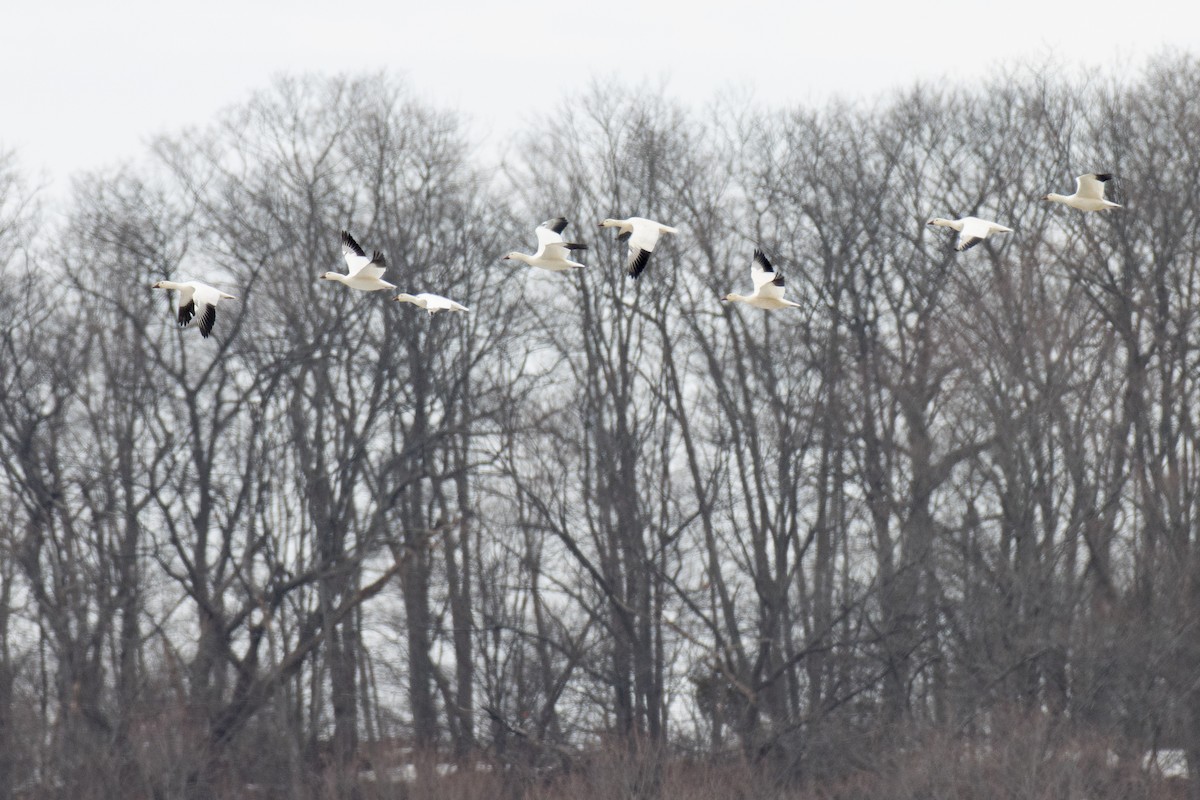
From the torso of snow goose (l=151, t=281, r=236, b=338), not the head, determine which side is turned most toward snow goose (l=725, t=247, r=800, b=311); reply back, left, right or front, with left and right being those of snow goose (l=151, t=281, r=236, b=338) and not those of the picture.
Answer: back

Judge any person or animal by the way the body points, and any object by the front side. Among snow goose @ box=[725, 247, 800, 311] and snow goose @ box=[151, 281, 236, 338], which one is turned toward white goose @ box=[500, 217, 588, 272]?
snow goose @ box=[725, 247, 800, 311]

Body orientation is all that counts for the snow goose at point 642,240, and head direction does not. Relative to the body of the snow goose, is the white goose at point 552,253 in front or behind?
in front

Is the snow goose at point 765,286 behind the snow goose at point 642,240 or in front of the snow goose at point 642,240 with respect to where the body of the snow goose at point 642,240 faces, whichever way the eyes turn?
behind

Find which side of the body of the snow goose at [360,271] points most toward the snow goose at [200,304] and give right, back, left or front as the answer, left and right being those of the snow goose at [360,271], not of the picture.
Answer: front

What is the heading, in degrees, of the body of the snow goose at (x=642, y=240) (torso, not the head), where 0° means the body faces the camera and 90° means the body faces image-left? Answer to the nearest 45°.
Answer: approximately 90°

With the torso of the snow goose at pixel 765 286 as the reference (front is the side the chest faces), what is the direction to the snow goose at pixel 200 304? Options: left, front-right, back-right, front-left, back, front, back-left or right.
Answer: front

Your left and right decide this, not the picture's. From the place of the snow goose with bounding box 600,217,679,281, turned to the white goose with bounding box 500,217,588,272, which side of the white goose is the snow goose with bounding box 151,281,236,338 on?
left

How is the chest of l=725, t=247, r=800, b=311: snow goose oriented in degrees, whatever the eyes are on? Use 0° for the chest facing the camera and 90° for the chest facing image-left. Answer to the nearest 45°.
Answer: approximately 90°

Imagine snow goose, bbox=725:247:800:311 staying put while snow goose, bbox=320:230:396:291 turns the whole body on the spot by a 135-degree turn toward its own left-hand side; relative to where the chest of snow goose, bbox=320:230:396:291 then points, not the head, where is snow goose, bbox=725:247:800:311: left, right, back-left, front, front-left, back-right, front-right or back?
front-left

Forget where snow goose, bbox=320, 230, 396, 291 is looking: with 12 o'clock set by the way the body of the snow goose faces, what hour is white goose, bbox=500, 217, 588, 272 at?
The white goose is roughly at 6 o'clock from the snow goose.

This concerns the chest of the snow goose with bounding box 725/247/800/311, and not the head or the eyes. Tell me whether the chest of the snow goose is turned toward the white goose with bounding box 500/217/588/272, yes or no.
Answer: yes

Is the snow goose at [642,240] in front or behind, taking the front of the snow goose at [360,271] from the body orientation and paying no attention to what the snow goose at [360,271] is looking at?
behind

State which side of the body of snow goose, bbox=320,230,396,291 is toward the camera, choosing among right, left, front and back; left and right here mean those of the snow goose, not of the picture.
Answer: left

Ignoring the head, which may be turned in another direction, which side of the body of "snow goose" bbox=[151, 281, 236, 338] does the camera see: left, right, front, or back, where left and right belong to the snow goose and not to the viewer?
left

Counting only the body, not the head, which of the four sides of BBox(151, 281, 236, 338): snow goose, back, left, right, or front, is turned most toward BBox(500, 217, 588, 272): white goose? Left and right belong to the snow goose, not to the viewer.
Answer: back
